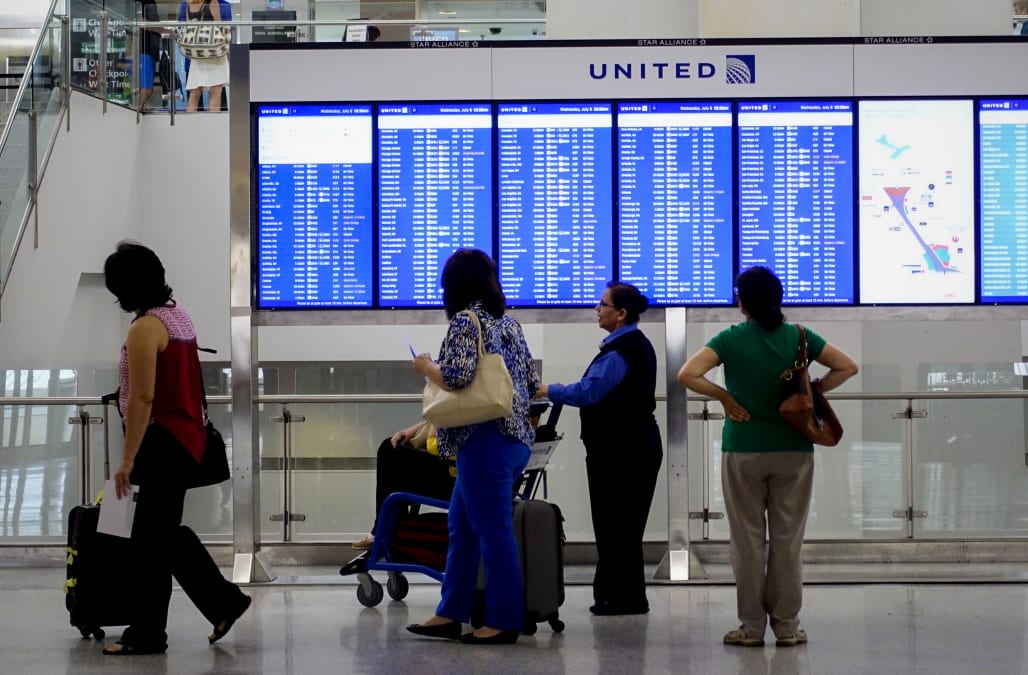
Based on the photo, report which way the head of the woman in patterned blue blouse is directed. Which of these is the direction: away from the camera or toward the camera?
away from the camera

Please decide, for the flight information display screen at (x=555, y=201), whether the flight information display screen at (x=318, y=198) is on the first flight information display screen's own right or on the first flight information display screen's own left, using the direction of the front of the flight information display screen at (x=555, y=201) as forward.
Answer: on the first flight information display screen's own right

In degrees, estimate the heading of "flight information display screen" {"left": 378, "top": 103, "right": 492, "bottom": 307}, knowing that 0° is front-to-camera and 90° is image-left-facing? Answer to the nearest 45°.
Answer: approximately 0°

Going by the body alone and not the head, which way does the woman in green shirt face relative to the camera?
away from the camera

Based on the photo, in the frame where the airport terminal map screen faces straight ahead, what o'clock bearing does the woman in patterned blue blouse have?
The woman in patterned blue blouse is roughly at 1 o'clock from the airport terminal map screen.

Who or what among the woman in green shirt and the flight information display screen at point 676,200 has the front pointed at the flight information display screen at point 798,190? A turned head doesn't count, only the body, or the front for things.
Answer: the woman in green shirt
